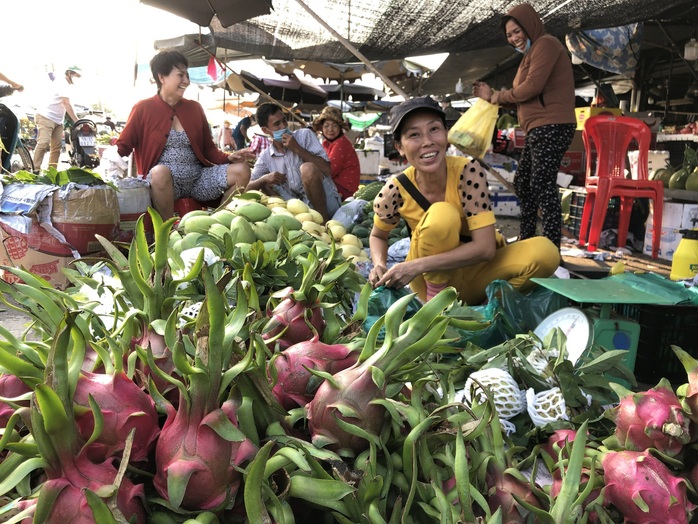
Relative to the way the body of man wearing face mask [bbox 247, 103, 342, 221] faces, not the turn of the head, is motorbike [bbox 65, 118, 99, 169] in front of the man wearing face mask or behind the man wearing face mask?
behind

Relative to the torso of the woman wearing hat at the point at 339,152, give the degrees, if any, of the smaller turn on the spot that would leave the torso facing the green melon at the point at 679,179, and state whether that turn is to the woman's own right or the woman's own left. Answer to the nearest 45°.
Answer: approximately 135° to the woman's own left

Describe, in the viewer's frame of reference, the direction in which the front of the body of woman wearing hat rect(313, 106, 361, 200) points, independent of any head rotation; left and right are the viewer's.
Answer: facing the viewer and to the left of the viewer

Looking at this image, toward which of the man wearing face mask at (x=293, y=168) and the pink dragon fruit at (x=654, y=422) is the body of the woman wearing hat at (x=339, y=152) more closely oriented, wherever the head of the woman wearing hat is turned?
the man wearing face mask

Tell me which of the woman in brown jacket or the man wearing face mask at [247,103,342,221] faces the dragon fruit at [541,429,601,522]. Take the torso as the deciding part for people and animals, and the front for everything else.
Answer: the man wearing face mask

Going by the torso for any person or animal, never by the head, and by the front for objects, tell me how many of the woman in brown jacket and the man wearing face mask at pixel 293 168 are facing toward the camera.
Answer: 1

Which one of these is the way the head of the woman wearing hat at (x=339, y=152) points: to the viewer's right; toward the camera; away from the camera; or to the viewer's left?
toward the camera

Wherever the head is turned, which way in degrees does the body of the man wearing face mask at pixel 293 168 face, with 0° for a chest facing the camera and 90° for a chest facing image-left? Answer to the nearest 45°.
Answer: approximately 0°

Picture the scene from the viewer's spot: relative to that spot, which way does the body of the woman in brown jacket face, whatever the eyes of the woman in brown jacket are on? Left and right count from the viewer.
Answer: facing to the left of the viewer

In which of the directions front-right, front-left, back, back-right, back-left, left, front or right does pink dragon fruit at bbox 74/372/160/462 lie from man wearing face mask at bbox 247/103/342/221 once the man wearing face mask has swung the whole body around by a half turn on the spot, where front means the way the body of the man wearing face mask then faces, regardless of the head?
back

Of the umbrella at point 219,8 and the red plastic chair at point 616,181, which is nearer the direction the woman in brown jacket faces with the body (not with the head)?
the umbrella

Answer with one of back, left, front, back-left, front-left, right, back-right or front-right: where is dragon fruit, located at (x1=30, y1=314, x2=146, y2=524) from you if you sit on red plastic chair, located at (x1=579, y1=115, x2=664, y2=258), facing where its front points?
front-right
